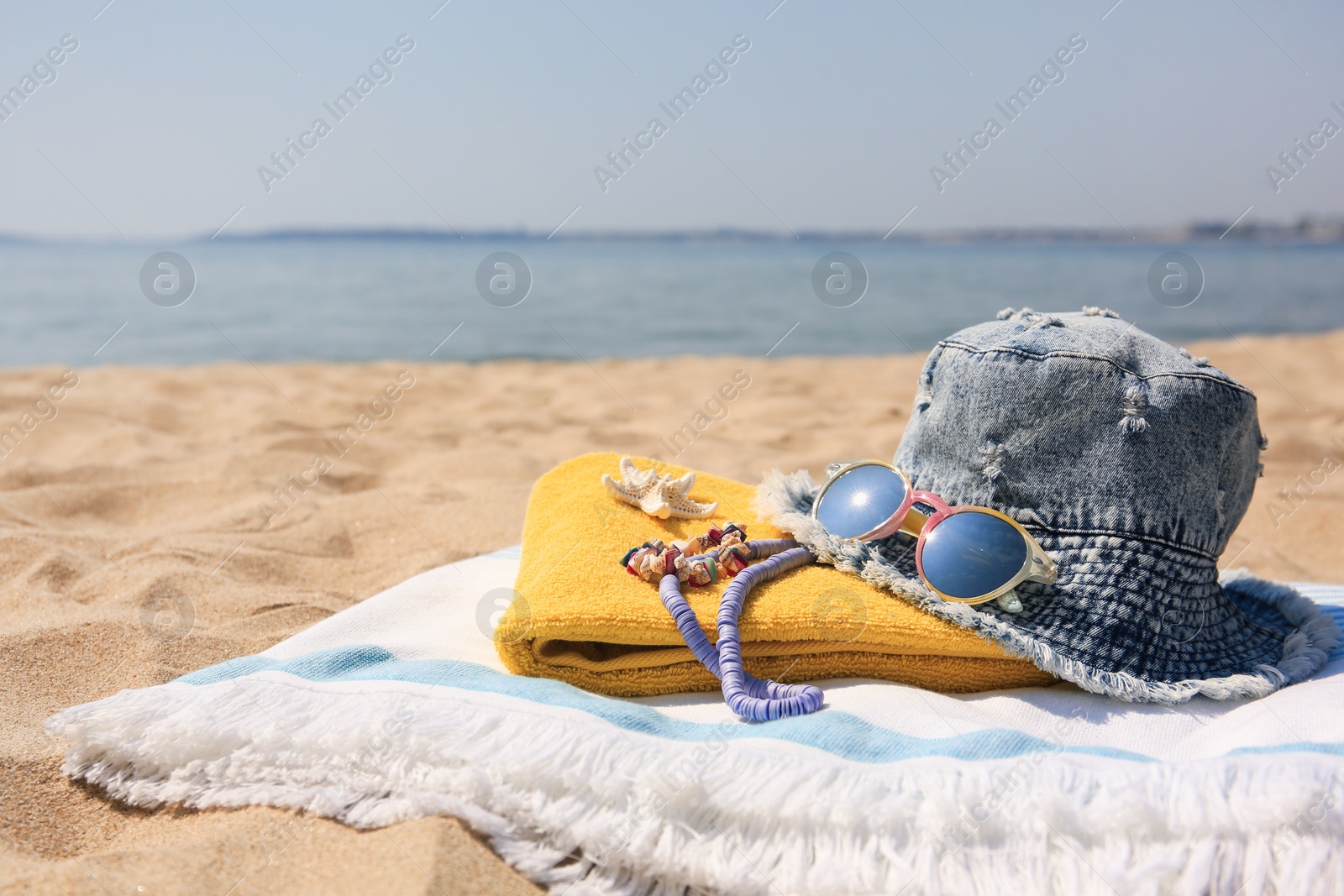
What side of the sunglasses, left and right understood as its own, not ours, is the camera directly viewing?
front

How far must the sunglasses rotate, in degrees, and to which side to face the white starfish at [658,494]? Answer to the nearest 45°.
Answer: approximately 135° to its right
